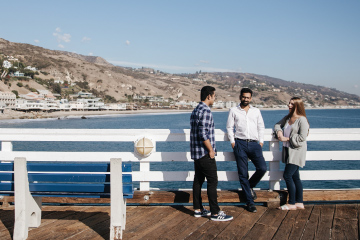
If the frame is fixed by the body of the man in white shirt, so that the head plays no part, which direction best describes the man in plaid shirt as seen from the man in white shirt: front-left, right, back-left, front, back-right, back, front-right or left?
front-right

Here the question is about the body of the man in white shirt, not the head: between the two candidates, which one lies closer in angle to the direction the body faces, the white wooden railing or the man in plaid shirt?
the man in plaid shirt

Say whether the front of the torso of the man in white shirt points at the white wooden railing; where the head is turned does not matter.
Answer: no

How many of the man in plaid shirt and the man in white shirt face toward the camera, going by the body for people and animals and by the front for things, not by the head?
1

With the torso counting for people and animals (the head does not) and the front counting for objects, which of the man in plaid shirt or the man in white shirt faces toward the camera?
the man in white shirt

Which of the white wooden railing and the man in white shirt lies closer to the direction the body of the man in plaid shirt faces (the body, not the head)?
the man in white shirt

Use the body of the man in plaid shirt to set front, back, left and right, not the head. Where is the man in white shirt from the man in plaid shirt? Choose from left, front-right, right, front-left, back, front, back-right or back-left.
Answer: front-left

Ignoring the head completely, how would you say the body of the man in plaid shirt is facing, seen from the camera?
to the viewer's right

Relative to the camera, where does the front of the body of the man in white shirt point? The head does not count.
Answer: toward the camera

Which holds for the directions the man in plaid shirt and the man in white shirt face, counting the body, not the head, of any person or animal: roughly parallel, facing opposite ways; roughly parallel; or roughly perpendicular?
roughly perpendicular
